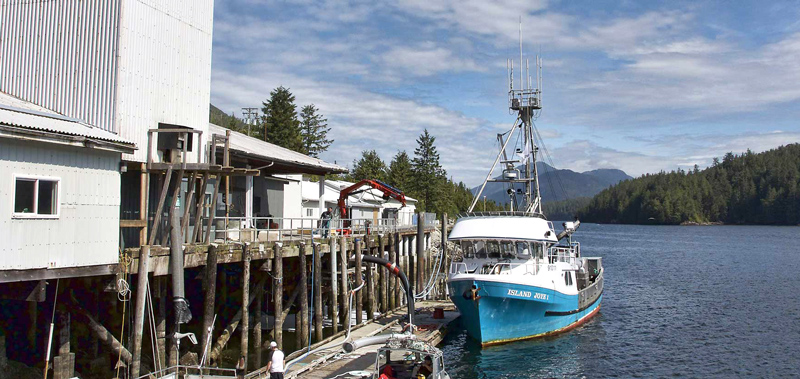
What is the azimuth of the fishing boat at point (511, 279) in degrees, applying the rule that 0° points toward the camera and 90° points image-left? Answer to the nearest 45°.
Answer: approximately 45°

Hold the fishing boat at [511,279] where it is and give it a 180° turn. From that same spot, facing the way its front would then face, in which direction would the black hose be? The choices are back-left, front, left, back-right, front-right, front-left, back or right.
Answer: back

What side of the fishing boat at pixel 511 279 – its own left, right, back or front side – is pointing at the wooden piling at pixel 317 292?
front

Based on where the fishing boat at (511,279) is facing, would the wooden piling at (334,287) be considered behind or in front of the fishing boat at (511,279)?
in front

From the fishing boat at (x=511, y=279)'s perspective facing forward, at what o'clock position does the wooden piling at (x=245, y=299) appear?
The wooden piling is roughly at 12 o'clock from the fishing boat.

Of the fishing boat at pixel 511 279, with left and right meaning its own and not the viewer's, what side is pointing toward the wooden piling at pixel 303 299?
front

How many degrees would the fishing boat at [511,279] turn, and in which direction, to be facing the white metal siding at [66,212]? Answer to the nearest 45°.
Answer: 0° — it already faces it

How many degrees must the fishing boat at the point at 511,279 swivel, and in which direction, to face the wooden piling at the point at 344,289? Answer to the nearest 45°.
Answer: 0° — it already faces it
